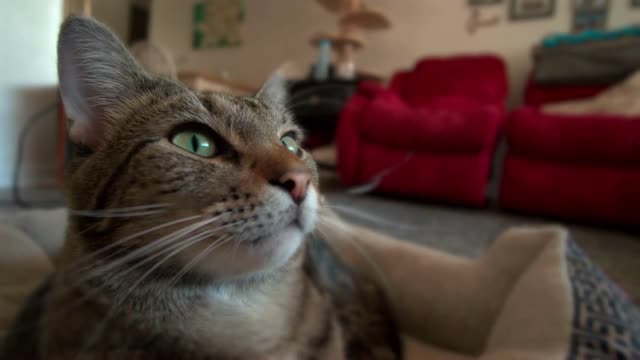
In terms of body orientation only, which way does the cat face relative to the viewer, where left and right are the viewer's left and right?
facing the viewer and to the right of the viewer

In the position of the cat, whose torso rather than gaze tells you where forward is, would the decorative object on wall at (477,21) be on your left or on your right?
on your left

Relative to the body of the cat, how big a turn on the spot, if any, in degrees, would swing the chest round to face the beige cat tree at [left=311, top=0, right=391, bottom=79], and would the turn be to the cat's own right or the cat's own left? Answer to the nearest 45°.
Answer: approximately 135° to the cat's own left

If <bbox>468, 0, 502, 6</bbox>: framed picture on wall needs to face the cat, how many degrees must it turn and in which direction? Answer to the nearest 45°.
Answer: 0° — it already faces it

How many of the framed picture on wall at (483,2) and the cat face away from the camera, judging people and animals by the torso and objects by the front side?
0

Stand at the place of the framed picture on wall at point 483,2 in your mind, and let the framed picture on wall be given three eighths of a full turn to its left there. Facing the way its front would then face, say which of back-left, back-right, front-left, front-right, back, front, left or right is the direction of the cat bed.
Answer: back-right

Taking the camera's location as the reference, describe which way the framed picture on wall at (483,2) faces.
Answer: facing the viewer
